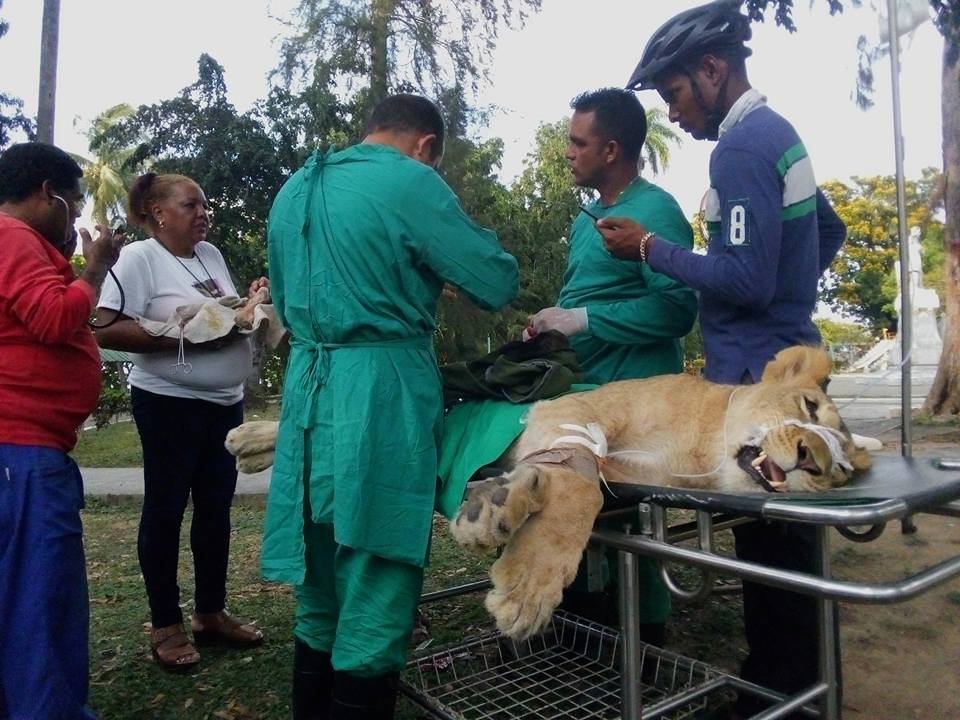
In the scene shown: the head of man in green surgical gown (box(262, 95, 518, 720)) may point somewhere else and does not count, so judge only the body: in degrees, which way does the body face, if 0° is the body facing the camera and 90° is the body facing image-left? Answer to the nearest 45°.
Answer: approximately 225°

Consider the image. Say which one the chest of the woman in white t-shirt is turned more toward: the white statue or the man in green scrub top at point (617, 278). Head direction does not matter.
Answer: the man in green scrub top

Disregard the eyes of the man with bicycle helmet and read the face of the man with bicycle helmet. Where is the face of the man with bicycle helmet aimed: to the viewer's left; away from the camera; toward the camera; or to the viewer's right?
to the viewer's left

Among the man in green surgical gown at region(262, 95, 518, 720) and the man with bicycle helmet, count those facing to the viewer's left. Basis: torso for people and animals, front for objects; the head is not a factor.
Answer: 1

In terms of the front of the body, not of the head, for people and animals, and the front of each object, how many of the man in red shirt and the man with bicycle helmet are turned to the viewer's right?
1

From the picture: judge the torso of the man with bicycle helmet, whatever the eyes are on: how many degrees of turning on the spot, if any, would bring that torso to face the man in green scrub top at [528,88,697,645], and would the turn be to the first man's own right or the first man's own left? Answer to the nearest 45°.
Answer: approximately 45° to the first man's own right

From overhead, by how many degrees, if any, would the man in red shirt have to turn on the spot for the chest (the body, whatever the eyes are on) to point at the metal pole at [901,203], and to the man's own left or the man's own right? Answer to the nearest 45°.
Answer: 0° — they already face it

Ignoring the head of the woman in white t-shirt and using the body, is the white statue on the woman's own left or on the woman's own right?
on the woman's own left

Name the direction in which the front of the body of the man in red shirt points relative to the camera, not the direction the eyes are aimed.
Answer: to the viewer's right

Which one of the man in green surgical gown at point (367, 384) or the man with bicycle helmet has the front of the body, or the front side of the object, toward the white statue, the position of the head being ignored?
the man in green surgical gown

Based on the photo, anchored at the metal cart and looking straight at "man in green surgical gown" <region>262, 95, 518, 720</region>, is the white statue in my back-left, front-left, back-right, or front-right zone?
back-right

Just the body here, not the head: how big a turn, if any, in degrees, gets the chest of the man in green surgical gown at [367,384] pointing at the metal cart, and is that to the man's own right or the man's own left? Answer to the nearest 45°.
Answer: approximately 45° to the man's own right

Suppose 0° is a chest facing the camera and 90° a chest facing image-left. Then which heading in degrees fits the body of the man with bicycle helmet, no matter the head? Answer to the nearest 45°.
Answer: approximately 90°

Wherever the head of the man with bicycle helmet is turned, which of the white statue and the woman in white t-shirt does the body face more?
the woman in white t-shirt
